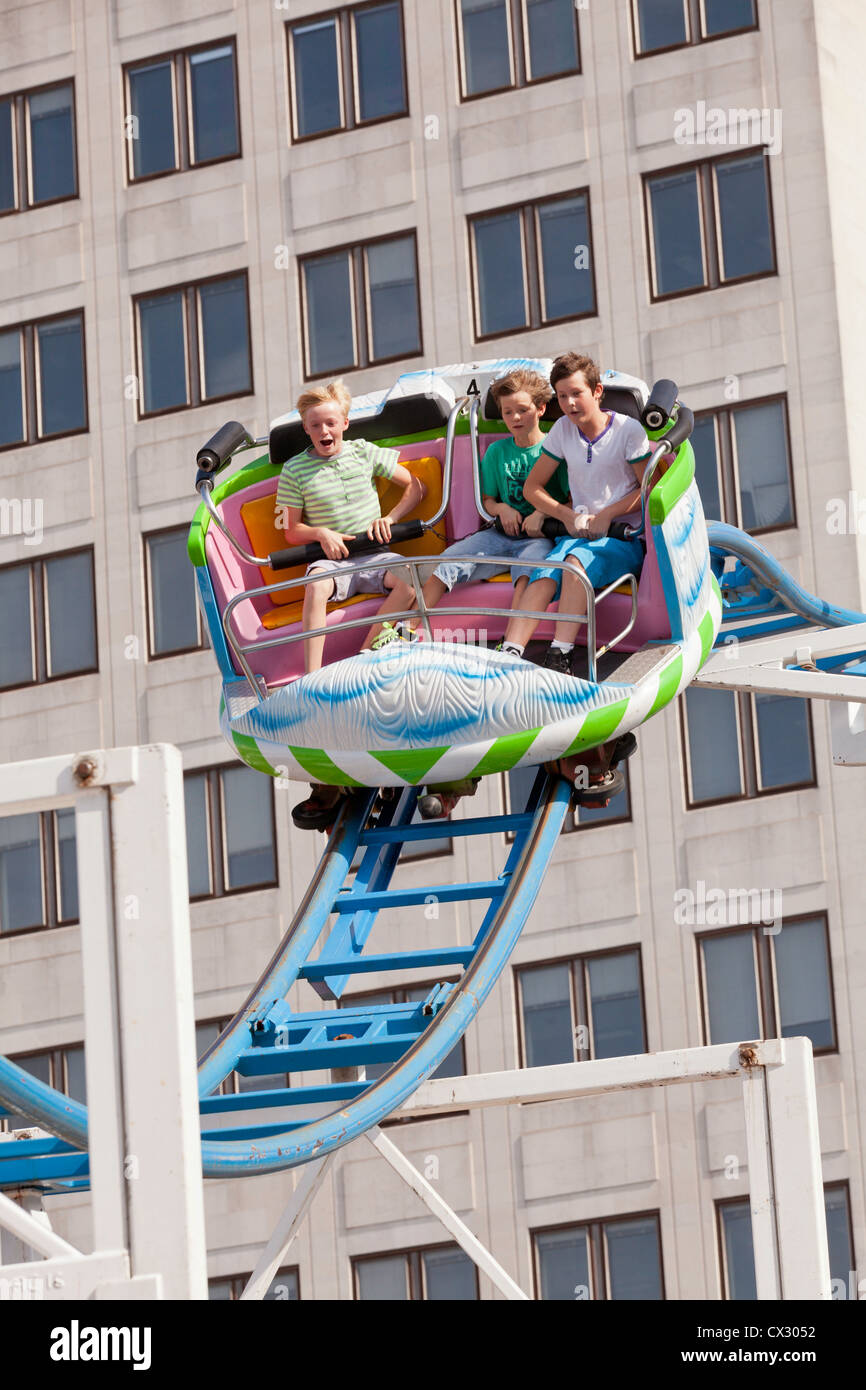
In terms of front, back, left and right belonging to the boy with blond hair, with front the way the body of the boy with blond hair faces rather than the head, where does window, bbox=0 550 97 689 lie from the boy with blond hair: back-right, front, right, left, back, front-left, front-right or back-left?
back

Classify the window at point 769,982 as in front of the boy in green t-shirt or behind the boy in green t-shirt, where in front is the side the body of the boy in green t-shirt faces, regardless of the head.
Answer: behind

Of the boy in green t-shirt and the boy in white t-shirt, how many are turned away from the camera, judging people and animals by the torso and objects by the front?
0

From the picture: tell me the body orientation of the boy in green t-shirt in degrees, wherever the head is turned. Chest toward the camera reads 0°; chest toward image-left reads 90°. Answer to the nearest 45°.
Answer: approximately 45°

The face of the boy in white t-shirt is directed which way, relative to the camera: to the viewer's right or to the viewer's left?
to the viewer's left

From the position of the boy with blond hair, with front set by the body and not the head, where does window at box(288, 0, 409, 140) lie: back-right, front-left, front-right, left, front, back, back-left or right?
back

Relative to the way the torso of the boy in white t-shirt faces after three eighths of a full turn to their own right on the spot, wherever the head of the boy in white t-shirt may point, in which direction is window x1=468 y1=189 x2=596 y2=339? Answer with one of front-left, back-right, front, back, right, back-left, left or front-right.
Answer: front

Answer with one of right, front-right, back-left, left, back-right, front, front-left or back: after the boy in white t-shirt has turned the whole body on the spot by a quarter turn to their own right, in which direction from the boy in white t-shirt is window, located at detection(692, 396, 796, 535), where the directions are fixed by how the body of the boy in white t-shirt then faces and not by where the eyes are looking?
front-right
